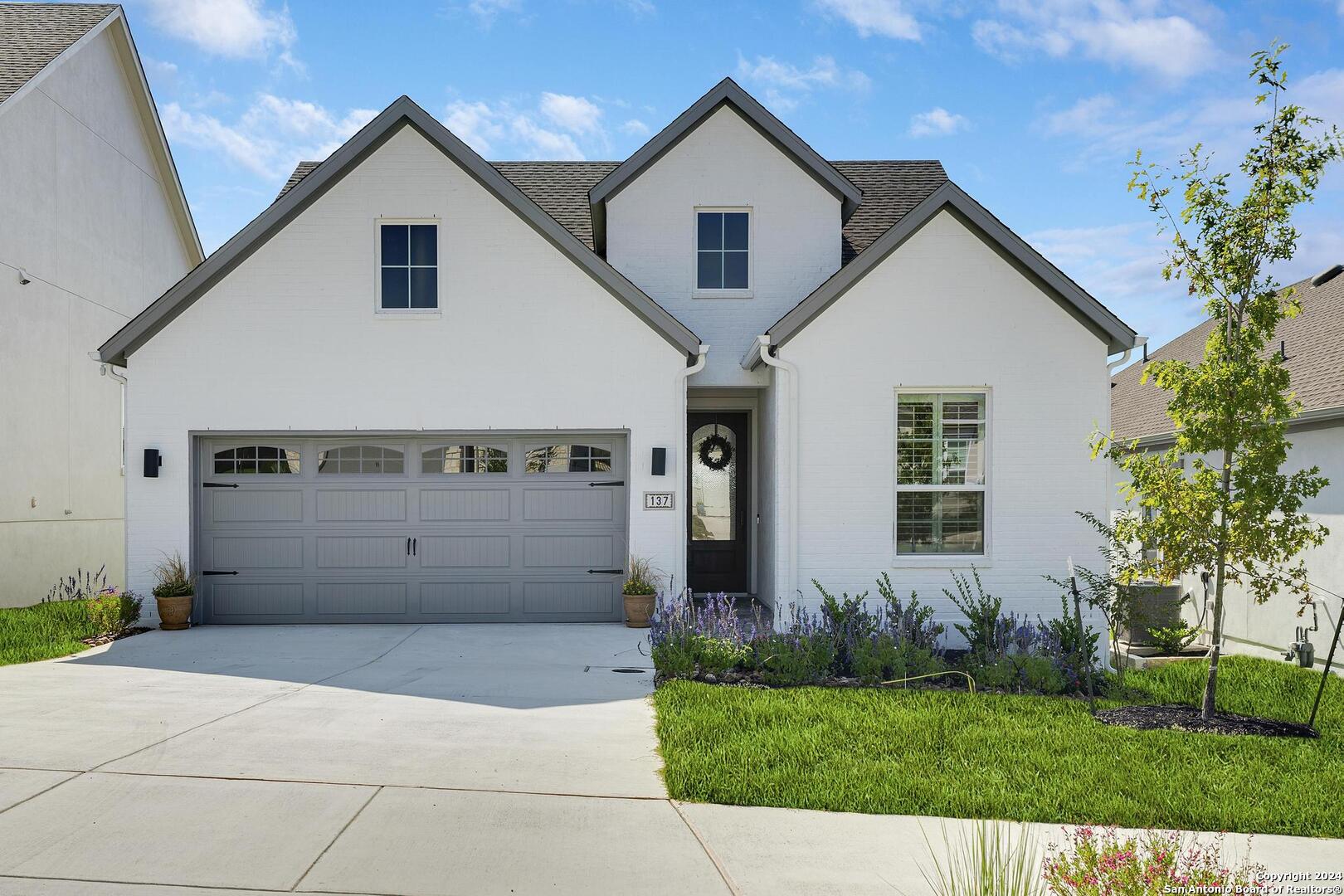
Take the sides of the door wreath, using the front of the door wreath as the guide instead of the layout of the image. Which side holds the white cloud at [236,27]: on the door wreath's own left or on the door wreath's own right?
on the door wreath's own right

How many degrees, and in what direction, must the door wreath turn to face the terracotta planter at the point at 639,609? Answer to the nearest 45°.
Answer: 0° — it already faces it

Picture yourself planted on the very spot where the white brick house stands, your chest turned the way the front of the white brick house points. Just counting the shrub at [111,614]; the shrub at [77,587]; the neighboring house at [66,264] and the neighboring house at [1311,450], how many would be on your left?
1

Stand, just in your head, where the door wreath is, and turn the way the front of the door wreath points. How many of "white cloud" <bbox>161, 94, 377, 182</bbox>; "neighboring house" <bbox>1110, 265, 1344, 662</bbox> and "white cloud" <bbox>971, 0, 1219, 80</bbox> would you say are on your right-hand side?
1

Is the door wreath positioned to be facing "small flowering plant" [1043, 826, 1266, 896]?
yes

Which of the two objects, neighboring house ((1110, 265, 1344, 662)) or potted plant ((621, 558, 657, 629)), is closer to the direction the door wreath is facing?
the potted plant
